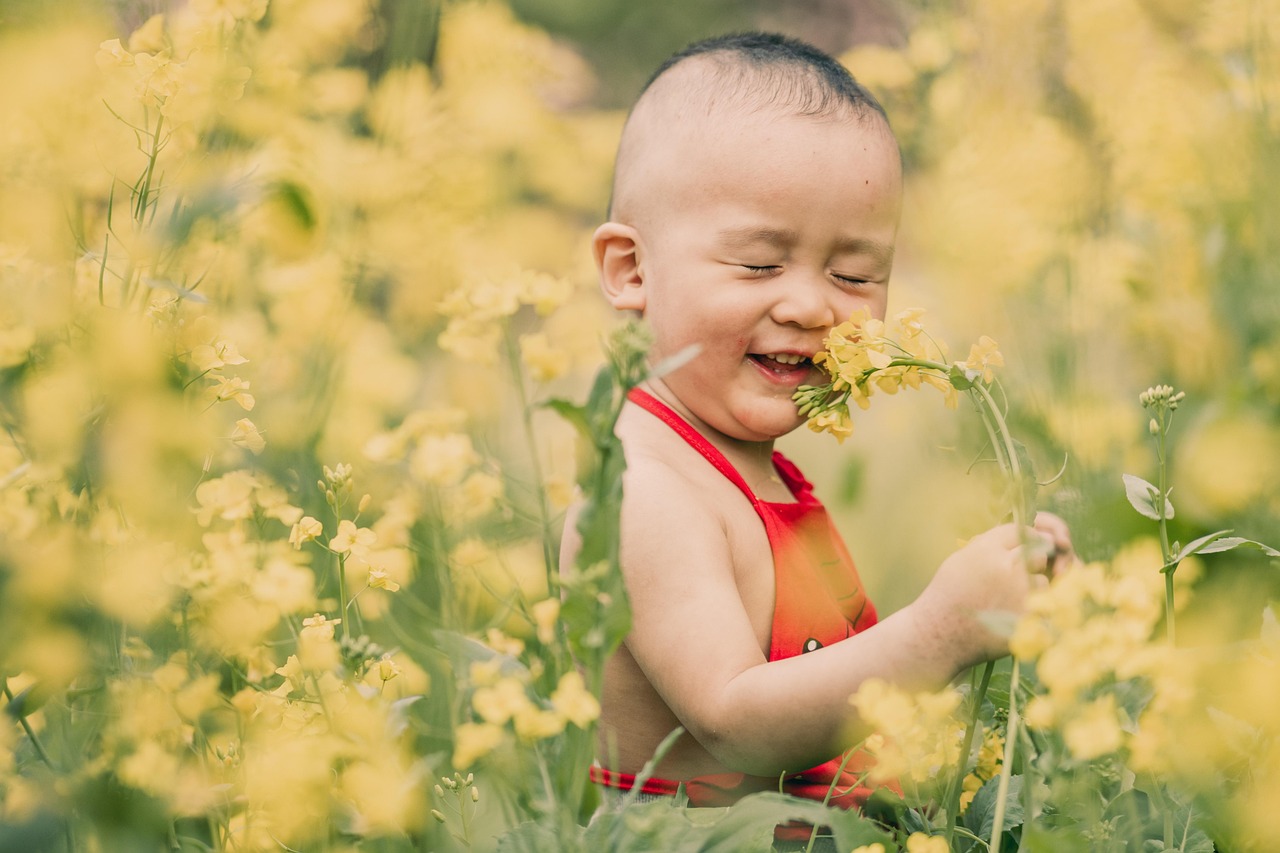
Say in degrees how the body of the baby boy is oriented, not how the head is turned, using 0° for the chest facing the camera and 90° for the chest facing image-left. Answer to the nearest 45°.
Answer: approximately 315°

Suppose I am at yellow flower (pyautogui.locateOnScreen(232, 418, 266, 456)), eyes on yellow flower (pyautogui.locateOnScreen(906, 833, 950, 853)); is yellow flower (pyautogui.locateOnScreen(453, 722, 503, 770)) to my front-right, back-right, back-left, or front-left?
front-right

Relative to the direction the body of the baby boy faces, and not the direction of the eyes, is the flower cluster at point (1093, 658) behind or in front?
in front

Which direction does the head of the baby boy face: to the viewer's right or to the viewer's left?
to the viewer's right
